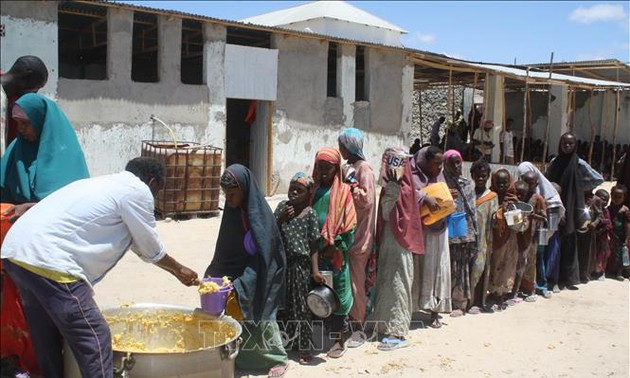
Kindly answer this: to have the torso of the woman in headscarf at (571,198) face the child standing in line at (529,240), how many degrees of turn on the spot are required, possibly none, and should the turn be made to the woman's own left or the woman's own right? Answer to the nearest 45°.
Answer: approximately 45° to the woman's own right

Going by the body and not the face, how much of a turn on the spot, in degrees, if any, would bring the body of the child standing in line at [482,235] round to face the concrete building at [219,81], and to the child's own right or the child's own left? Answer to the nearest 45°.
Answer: approximately 90° to the child's own right

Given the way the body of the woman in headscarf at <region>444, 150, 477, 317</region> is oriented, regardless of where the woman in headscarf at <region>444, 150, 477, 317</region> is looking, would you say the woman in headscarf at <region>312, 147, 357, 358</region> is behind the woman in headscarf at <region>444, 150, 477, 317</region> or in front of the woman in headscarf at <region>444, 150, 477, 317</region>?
in front

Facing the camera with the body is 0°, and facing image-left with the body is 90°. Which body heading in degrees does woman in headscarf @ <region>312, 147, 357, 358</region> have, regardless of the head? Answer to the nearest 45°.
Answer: approximately 45°

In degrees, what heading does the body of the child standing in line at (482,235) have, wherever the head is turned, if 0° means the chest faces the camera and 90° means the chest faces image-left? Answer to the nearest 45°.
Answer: approximately 45°

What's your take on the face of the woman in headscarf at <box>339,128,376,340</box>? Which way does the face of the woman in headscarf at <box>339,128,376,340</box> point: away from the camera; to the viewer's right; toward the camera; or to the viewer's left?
to the viewer's left

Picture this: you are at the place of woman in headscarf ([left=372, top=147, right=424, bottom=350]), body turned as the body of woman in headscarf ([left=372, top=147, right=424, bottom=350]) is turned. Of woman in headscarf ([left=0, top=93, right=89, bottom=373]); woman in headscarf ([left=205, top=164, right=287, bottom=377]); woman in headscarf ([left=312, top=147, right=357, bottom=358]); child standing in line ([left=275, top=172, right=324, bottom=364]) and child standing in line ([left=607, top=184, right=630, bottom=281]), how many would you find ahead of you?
4

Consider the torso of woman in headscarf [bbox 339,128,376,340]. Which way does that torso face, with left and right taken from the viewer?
facing to the left of the viewer

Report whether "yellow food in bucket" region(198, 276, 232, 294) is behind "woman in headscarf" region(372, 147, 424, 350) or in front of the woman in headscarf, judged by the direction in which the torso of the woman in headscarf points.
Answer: in front

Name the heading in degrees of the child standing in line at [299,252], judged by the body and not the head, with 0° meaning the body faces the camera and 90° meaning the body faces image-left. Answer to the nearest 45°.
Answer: approximately 45°

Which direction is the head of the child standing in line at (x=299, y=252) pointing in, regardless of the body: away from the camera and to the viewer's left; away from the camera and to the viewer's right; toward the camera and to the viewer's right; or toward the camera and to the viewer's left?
toward the camera and to the viewer's left

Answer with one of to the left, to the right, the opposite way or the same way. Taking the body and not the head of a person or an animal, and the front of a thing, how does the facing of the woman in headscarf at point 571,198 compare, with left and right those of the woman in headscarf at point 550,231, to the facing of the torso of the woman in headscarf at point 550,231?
to the left

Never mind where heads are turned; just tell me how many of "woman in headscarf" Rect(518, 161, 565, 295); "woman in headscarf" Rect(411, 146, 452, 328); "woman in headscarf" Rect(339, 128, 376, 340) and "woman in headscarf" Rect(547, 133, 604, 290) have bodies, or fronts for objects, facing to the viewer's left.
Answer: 2
